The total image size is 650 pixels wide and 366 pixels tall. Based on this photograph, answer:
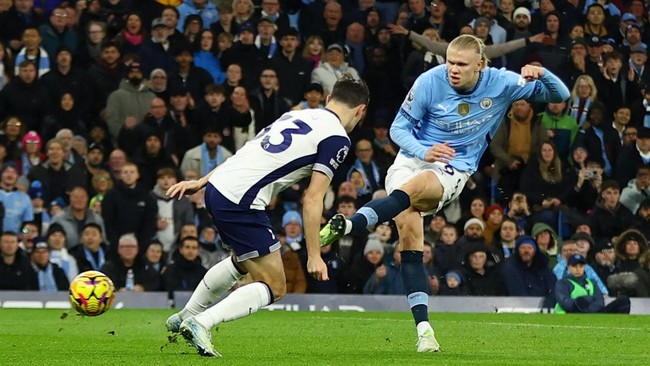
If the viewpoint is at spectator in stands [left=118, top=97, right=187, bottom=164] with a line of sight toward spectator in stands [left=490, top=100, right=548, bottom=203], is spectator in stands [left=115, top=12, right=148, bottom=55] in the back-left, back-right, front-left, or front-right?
back-left

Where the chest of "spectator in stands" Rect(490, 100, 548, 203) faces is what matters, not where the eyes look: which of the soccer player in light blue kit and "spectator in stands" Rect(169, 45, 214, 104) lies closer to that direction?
the soccer player in light blue kit
